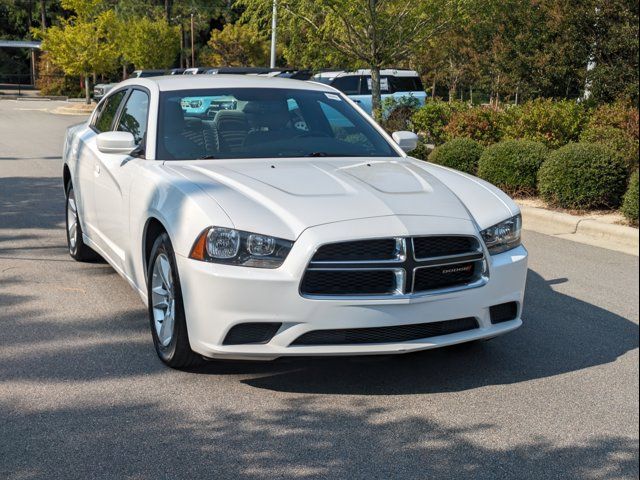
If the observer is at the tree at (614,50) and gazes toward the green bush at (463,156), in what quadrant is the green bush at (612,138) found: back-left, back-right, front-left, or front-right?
front-left

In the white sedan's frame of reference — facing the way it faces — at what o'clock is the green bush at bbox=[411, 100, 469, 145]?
The green bush is roughly at 8 o'clock from the white sedan.

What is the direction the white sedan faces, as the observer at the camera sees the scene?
facing the viewer and to the right of the viewer

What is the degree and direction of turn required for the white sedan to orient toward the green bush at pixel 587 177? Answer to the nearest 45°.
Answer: approximately 90° to its left

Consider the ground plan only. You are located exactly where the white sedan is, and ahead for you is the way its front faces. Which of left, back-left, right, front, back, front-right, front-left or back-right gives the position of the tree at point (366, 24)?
back-left

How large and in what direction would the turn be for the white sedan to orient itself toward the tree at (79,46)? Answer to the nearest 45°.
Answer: approximately 135° to its left

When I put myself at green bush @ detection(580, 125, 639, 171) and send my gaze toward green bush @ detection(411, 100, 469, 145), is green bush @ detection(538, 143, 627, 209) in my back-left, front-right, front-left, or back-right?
back-left

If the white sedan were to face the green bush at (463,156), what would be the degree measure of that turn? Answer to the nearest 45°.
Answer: approximately 135° to its left

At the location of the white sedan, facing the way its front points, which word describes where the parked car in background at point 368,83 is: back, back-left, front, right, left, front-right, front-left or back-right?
back-left

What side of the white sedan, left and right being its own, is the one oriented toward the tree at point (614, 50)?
left
